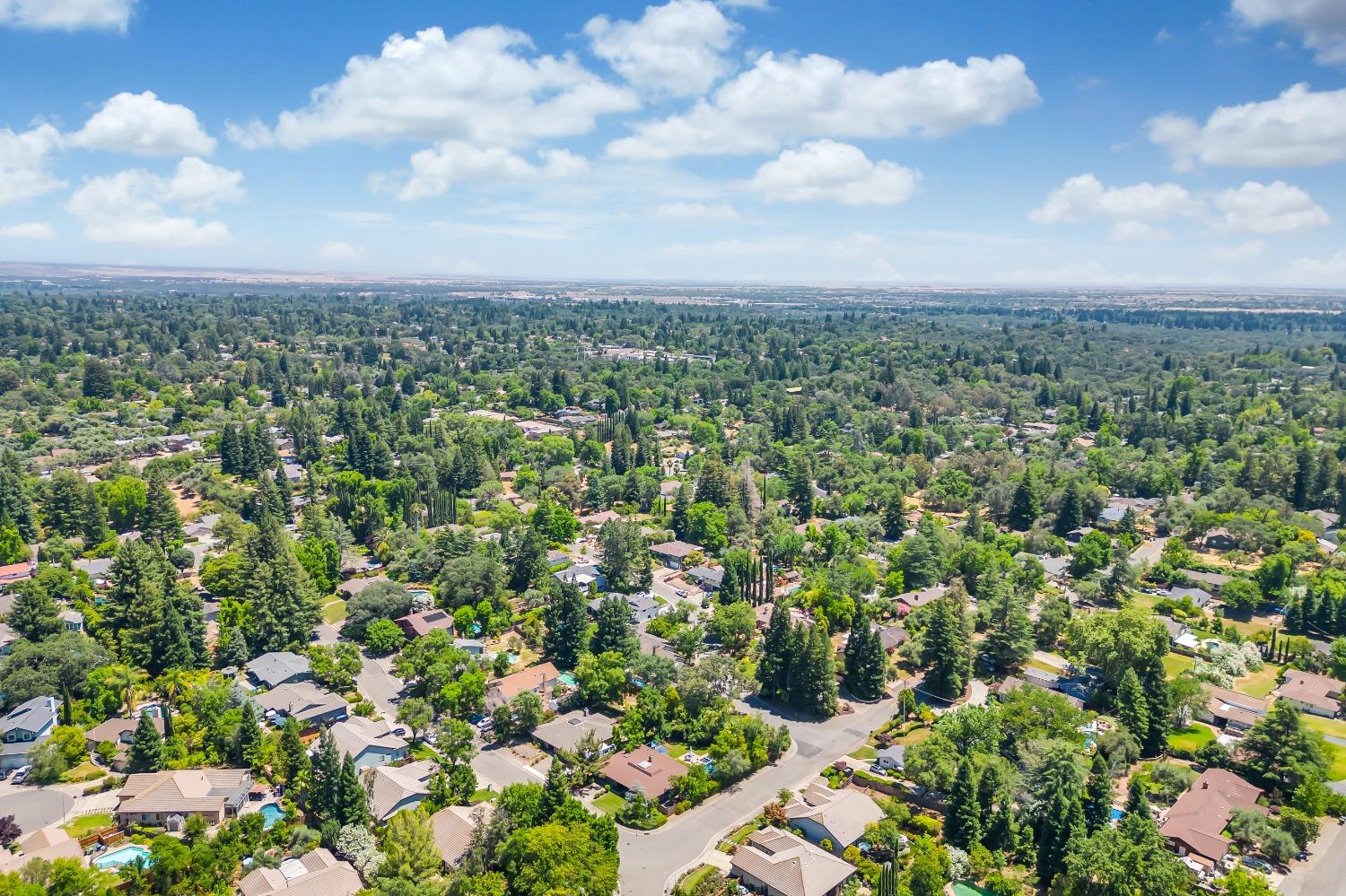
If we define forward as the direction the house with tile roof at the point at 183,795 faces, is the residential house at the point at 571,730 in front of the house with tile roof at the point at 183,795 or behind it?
behind

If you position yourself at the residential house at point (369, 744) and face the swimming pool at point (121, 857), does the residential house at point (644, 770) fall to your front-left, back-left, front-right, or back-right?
back-left

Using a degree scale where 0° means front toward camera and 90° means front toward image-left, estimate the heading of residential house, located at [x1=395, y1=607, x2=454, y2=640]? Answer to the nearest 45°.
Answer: approximately 45°

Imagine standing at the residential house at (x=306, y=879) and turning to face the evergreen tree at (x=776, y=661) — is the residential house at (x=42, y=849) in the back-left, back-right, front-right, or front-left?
back-left

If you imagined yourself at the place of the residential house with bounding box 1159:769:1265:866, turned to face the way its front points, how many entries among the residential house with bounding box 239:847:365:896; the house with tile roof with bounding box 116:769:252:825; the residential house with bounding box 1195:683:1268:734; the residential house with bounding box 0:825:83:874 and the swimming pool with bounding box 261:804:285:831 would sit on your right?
4

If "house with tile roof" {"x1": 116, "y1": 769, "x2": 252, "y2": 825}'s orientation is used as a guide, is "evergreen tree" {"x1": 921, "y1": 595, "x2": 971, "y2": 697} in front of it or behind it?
behind
